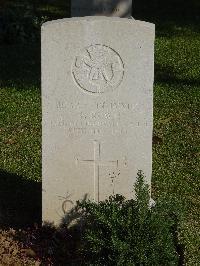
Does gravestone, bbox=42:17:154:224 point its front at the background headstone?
no

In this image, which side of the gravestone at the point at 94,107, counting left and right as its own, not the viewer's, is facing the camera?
front

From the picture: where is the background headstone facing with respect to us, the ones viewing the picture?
facing the viewer

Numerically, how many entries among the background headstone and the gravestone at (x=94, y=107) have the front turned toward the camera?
2

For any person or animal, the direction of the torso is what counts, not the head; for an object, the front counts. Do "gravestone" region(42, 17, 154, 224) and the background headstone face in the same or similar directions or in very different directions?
same or similar directions

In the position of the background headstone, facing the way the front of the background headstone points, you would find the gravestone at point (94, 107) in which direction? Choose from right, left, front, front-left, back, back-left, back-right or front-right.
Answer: front

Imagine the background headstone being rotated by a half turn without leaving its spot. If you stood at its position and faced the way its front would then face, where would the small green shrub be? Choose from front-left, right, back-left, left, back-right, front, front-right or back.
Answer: back
